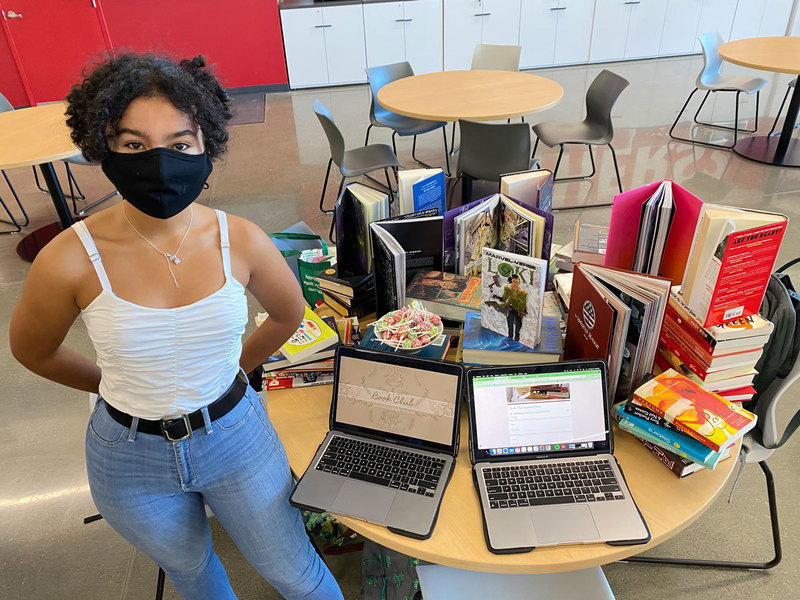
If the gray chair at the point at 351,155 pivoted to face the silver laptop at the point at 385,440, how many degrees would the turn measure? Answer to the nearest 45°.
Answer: approximately 90° to its right

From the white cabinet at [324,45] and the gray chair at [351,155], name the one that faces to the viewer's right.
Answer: the gray chair

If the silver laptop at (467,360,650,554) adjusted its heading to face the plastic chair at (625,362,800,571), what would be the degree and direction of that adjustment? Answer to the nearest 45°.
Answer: approximately 135° to its left

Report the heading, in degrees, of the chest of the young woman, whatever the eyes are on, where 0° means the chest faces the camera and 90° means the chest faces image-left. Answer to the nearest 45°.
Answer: approximately 0°

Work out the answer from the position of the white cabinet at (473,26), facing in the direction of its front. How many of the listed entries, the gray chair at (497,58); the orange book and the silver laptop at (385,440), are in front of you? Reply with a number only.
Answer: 3

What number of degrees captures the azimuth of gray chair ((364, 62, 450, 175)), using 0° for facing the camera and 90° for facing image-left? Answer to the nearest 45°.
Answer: approximately 315°

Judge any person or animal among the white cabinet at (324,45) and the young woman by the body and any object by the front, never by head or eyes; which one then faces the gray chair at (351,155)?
the white cabinet

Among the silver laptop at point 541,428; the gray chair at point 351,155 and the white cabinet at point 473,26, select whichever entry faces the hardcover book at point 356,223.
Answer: the white cabinet

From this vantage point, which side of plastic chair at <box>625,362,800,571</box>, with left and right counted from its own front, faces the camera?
left

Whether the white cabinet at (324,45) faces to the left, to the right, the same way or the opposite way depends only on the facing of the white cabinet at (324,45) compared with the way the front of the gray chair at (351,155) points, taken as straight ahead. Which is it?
to the right

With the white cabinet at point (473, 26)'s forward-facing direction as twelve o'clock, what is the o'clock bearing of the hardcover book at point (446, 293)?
The hardcover book is roughly at 12 o'clock from the white cabinet.

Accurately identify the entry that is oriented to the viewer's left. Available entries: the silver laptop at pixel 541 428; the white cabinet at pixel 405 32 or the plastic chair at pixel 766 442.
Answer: the plastic chair

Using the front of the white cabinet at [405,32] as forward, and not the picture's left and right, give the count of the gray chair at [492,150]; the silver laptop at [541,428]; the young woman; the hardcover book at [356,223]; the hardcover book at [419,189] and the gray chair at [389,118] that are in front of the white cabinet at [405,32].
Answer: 6

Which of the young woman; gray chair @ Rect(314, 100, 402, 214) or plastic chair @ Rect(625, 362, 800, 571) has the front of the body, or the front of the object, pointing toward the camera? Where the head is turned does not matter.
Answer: the young woman

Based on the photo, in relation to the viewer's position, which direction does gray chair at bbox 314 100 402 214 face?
facing to the right of the viewer

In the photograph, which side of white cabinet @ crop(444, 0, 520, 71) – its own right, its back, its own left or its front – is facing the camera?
front

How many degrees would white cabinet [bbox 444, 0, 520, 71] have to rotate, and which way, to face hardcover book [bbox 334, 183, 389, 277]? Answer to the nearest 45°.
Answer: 0° — it already faces it

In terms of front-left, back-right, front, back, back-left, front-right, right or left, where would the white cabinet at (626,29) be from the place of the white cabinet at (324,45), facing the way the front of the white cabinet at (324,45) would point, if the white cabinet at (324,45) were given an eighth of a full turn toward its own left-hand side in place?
front-left

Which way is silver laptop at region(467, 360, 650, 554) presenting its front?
toward the camera
